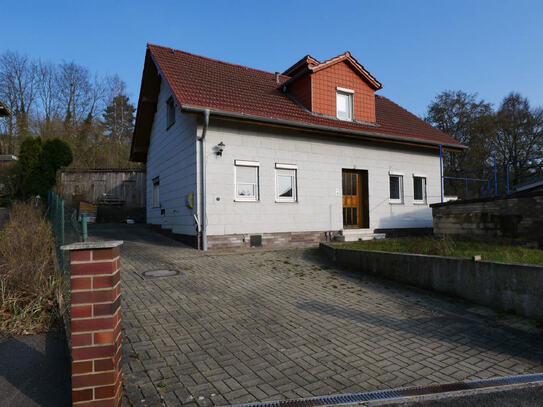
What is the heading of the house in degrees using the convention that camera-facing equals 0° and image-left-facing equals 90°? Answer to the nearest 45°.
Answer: approximately 315°

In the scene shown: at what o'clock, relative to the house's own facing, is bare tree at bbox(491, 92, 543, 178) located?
The bare tree is roughly at 9 o'clock from the house.

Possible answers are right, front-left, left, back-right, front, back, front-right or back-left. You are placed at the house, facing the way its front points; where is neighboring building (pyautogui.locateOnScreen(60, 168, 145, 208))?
back

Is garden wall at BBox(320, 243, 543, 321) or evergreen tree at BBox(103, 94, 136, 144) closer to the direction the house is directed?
the garden wall

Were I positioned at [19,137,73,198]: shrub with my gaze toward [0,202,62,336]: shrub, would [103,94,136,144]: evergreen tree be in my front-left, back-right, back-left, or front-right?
back-left

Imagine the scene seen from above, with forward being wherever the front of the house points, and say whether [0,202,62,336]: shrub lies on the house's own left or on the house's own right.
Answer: on the house's own right

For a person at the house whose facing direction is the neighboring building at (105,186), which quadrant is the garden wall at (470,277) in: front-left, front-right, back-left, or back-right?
back-left

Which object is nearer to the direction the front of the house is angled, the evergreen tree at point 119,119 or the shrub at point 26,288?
the shrub

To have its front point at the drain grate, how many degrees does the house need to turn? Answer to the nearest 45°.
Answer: approximately 45° to its right

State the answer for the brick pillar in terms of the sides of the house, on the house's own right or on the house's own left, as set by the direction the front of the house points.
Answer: on the house's own right

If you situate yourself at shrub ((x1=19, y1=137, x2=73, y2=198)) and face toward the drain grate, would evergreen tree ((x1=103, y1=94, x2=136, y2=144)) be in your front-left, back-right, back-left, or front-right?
back-left

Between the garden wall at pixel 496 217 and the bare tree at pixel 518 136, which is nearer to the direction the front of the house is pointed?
the garden wall

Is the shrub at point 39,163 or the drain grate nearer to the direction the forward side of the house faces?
the drain grate
